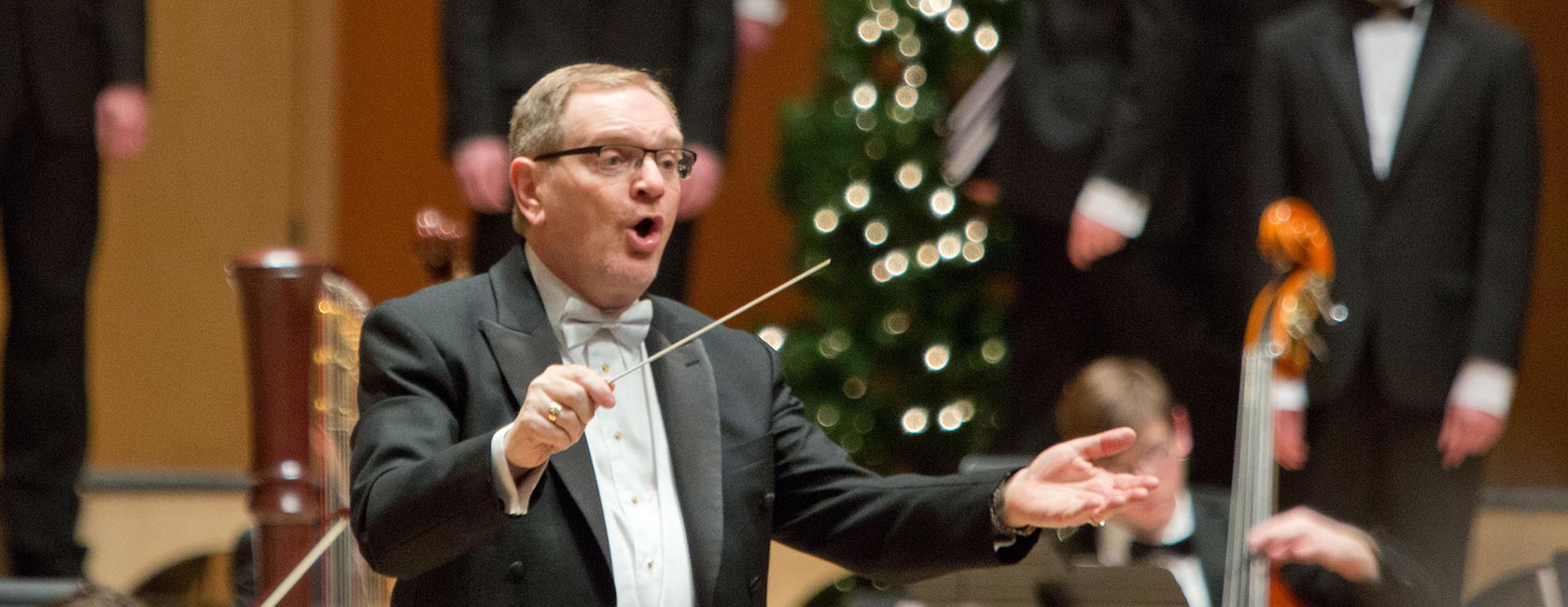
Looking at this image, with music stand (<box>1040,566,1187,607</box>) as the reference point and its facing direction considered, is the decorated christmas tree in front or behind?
in front

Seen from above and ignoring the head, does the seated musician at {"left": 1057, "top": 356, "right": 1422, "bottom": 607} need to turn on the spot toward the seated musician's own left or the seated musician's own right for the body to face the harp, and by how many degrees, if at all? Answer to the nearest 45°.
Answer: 0° — they already face it

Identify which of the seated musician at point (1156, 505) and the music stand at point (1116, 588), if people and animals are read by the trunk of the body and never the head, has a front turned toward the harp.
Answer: the seated musician

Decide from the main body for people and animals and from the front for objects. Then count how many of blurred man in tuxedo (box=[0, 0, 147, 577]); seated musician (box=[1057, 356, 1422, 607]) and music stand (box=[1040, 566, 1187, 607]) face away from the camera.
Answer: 1

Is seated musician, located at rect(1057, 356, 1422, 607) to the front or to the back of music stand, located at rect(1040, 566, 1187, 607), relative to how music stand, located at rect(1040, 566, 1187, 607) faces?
to the front

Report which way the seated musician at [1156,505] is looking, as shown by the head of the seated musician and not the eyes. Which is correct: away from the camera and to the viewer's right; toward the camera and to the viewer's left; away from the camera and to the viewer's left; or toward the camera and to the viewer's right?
toward the camera and to the viewer's left

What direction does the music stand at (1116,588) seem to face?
away from the camera

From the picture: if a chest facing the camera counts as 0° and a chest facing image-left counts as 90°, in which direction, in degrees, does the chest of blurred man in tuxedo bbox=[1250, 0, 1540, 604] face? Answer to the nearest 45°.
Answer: approximately 0°

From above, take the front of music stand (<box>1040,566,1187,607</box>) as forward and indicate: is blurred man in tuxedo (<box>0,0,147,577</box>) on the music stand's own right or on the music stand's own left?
on the music stand's own left

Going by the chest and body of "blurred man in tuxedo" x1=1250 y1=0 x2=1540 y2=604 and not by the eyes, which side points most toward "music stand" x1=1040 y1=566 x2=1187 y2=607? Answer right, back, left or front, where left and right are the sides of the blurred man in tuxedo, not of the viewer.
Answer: front

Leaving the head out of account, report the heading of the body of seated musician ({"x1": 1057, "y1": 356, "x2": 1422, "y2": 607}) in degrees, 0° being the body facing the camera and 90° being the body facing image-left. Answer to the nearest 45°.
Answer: approximately 45°

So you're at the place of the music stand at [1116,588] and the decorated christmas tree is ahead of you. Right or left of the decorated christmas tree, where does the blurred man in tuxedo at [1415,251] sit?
right
